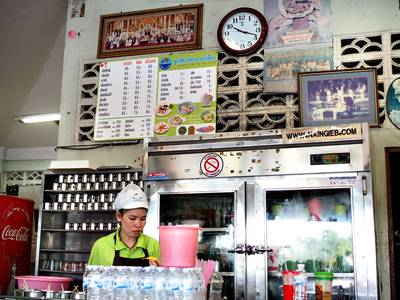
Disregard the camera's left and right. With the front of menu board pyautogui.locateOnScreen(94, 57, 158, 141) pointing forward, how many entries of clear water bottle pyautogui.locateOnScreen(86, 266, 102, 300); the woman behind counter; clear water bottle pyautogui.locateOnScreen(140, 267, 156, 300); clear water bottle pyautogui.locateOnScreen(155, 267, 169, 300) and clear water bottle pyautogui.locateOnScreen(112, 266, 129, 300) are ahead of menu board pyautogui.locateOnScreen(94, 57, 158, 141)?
5

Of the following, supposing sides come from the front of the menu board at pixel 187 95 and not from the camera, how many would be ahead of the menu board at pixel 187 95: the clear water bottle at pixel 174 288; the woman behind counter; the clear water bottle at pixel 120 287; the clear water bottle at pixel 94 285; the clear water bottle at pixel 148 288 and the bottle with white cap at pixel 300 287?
6

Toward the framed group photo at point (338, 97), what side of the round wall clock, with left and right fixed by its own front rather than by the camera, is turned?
left

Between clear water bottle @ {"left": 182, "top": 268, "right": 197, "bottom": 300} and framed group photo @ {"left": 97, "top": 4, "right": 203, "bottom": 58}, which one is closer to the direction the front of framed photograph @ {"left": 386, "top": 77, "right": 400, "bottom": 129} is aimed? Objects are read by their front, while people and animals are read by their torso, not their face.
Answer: the clear water bottle

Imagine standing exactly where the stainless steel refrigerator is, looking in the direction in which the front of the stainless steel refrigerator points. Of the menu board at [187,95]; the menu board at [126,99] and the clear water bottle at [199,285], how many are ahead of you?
1

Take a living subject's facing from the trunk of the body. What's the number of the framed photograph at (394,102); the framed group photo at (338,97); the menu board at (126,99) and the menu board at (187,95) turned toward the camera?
4

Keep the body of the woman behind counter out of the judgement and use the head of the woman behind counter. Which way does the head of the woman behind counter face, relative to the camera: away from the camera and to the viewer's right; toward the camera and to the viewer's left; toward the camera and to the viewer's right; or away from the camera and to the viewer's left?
toward the camera and to the viewer's right

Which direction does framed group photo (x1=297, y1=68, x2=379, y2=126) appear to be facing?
toward the camera

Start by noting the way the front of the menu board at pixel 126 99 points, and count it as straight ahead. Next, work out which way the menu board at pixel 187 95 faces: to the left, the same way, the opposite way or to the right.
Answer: the same way

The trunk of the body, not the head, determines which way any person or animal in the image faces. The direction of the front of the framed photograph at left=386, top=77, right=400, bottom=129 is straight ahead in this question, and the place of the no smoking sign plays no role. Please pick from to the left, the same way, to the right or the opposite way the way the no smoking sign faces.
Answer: the same way

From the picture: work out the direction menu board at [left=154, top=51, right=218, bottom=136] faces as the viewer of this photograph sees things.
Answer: facing the viewer

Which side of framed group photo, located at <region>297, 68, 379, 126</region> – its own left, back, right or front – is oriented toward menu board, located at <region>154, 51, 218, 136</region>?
right

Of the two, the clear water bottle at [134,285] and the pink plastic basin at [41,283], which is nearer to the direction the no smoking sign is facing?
the clear water bottle

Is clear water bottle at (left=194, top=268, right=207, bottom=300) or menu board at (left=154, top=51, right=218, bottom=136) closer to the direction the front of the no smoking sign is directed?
the clear water bottle

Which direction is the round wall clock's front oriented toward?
toward the camera

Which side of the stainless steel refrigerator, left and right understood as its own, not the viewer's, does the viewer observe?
front

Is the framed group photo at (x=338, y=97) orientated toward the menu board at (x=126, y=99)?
no

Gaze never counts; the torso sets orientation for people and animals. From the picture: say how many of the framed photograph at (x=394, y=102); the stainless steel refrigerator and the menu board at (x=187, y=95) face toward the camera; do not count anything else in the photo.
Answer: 3
